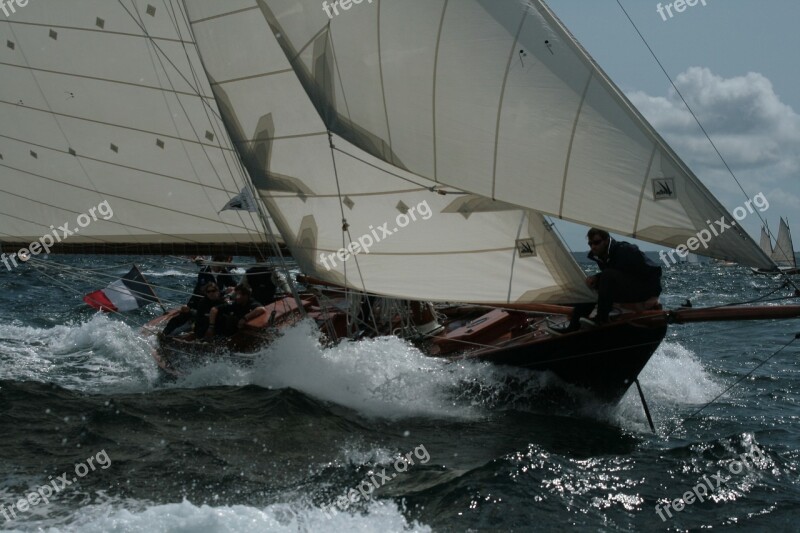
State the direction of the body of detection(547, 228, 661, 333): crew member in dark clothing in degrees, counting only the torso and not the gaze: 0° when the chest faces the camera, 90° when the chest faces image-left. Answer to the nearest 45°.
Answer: approximately 90°

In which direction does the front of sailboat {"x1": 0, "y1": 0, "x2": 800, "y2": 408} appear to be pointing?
to the viewer's right

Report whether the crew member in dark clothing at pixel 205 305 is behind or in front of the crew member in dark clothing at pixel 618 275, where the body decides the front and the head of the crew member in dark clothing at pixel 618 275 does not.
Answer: in front

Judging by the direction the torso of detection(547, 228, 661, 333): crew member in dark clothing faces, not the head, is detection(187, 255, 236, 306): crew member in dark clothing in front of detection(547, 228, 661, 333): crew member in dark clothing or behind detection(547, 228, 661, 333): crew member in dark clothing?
in front
